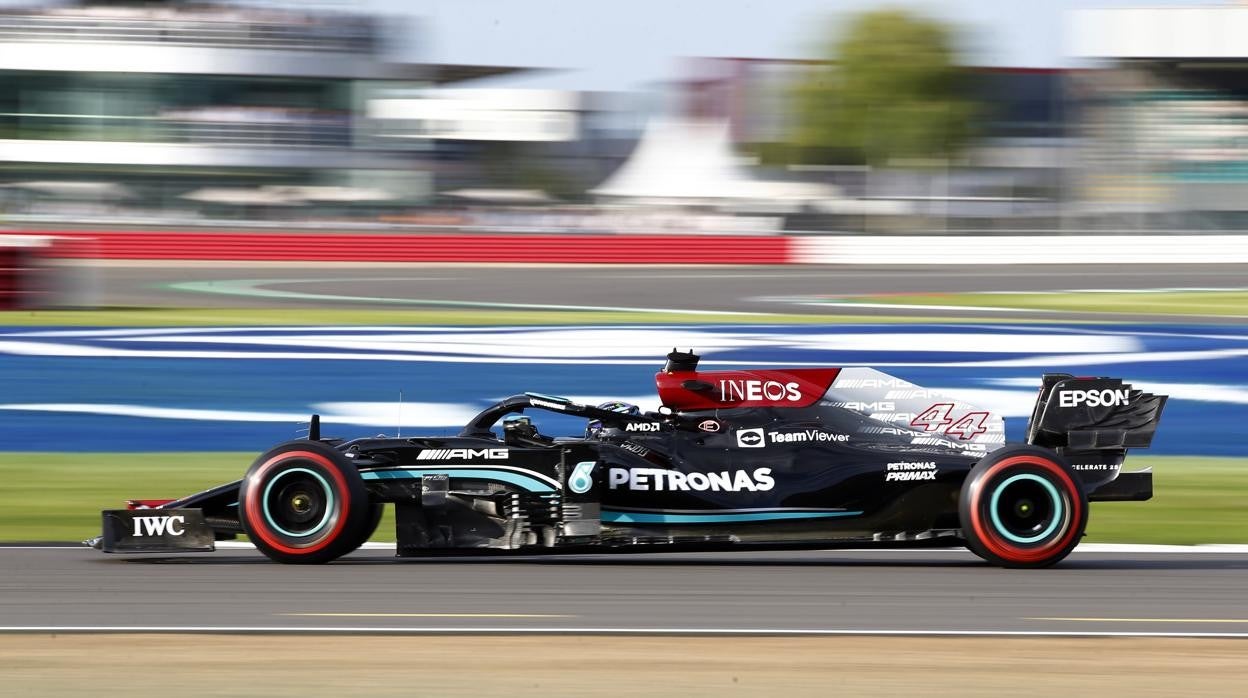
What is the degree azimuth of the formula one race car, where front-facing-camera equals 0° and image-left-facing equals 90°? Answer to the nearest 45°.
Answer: approximately 90°

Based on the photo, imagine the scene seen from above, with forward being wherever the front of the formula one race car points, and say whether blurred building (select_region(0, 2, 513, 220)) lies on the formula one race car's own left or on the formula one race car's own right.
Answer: on the formula one race car's own right

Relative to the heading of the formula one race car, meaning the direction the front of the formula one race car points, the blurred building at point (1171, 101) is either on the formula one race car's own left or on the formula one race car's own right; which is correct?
on the formula one race car's own right
